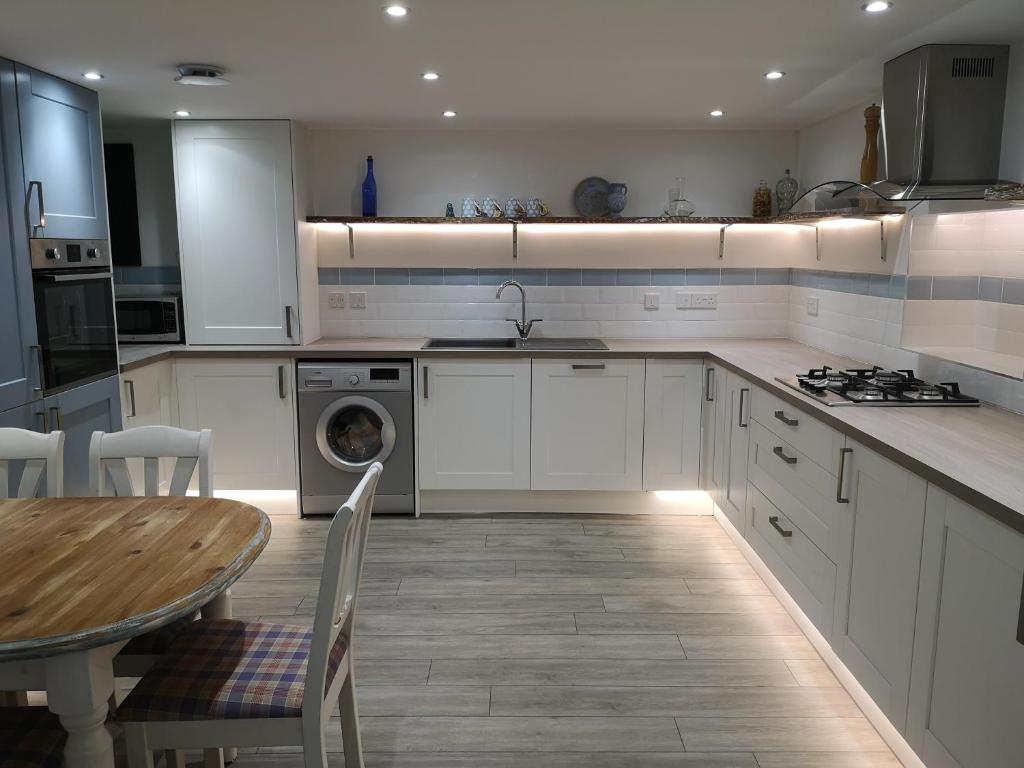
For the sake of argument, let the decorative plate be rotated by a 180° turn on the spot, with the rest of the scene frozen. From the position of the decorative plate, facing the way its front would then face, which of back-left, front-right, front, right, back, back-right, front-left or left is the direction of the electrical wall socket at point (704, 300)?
right

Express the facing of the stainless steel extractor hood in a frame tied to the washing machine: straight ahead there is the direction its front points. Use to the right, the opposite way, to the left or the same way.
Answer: to the right

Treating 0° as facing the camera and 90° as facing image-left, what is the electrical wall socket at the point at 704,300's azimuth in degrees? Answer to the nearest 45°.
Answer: approximately 0°

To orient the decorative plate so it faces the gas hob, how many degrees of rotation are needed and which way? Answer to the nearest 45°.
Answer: approximately 45° to its left

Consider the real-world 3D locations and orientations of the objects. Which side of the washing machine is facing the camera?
front

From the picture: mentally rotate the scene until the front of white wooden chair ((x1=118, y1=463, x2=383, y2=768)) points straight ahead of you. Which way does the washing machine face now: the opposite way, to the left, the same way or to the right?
to the left

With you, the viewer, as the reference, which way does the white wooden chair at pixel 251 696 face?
facing to the left of the viewer

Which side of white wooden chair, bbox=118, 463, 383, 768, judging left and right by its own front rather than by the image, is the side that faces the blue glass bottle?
right

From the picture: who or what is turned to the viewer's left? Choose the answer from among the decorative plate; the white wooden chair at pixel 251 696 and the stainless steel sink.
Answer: the white wooden chair

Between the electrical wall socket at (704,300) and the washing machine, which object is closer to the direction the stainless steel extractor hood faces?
the washing machine

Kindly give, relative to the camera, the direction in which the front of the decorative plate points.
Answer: facing the viewer

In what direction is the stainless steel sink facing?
toward the camera

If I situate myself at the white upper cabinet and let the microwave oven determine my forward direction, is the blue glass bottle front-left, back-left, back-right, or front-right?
back-right

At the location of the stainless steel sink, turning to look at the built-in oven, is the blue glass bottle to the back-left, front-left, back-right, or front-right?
front-right

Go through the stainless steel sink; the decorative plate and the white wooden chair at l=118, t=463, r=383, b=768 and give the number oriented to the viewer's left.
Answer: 1

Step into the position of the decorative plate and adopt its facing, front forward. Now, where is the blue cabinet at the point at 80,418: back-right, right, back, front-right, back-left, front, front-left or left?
front-right

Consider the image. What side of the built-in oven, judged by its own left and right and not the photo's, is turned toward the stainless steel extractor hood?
front

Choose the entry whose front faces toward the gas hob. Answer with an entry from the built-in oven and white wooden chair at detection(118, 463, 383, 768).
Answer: the built-in oven

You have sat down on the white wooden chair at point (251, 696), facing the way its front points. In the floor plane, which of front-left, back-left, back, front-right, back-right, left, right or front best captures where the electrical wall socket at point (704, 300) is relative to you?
back-right

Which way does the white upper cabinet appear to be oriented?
toward the camera

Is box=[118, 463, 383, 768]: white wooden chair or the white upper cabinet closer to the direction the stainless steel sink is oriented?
the white wooden chair
